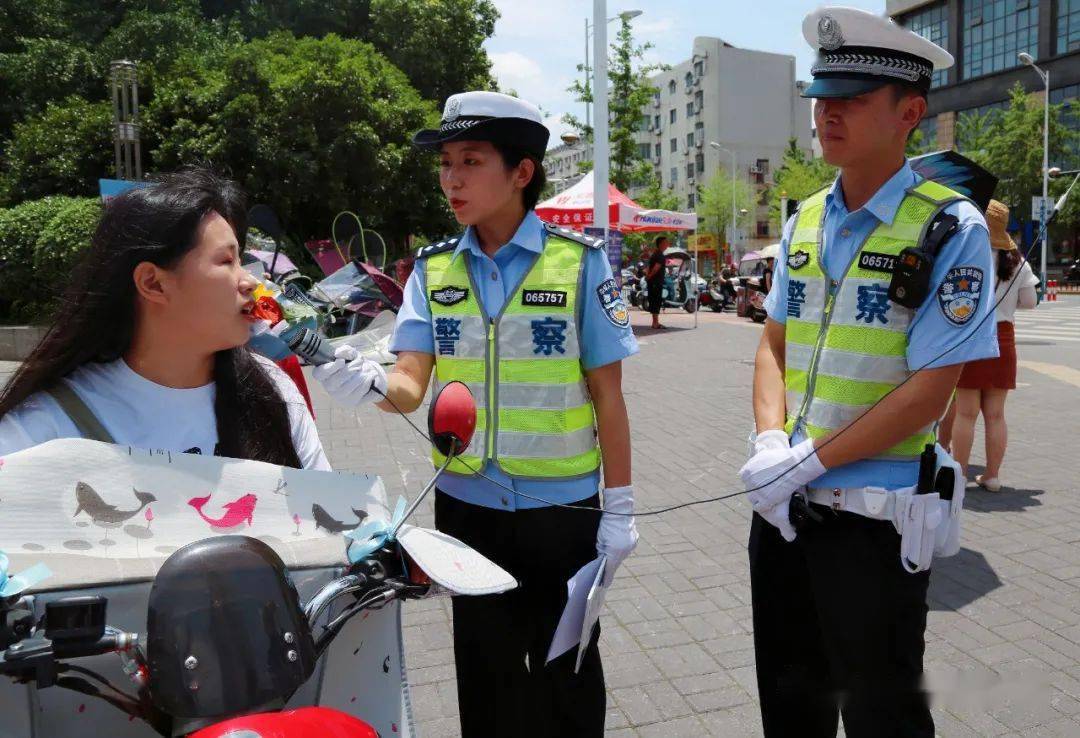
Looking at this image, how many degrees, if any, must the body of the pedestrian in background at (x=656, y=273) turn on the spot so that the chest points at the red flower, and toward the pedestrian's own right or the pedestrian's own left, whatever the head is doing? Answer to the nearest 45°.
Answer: approximately 90° to the pedestrian's own right

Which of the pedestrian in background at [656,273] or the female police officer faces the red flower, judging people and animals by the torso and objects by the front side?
the female police officer

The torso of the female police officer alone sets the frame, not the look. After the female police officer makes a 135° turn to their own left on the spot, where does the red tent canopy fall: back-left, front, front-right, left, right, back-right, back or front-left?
left

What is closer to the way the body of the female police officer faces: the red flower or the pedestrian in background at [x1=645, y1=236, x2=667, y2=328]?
the red flower

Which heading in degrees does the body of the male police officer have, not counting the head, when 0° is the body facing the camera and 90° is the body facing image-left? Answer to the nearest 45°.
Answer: approximately 45°
